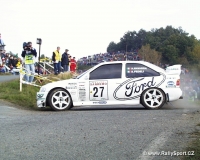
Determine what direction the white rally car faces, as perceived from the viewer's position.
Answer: facing to the left of the viewer

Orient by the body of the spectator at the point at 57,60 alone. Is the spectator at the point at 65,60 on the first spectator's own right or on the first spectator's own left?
on the first spectator's own left

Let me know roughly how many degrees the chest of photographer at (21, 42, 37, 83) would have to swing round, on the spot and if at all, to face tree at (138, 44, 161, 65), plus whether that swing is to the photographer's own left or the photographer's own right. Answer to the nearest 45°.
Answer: approximately 135° to the photographer's own left

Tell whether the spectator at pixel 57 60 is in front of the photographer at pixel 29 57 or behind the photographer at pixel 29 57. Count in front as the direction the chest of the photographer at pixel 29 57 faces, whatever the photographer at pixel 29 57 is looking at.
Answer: behind

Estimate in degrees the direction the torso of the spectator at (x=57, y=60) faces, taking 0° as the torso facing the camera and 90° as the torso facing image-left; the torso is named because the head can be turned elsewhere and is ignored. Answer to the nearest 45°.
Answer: approximately 315°
